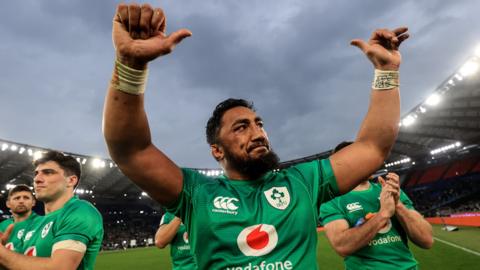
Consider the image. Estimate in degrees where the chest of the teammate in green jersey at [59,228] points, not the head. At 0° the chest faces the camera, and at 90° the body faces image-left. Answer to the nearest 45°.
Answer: approximately 45°

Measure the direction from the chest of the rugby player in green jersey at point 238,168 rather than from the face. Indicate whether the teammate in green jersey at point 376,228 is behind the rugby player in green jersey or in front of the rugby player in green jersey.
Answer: behind

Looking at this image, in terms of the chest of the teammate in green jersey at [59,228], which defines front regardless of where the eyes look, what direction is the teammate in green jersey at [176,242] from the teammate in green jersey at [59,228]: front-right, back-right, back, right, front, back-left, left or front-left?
back

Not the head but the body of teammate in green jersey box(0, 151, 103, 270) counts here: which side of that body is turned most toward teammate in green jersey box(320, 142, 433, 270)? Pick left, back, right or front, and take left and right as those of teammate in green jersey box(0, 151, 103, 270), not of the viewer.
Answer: left

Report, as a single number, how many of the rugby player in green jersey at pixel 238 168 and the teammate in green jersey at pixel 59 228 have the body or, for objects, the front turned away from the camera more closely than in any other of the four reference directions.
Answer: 0

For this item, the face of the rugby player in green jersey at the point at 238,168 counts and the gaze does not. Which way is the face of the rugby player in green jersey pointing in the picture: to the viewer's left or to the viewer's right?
to the viewer's right

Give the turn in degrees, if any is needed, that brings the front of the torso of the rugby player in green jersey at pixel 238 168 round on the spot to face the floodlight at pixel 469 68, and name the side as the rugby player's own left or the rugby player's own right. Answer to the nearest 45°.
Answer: approximately 135° to the rugby player's own left

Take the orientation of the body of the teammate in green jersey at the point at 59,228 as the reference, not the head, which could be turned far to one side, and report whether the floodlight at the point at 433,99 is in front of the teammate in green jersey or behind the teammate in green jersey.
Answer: behind

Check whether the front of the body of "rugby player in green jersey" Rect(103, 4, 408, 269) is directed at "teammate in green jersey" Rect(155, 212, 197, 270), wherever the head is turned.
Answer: no

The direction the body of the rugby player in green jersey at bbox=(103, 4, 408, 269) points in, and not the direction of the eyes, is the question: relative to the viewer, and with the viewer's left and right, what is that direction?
facing the viewer

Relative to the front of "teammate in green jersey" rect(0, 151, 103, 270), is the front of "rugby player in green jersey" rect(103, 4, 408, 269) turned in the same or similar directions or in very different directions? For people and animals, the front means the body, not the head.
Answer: same or similar directions

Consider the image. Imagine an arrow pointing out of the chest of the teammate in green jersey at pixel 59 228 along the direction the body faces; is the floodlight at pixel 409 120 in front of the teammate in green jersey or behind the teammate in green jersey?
behind
